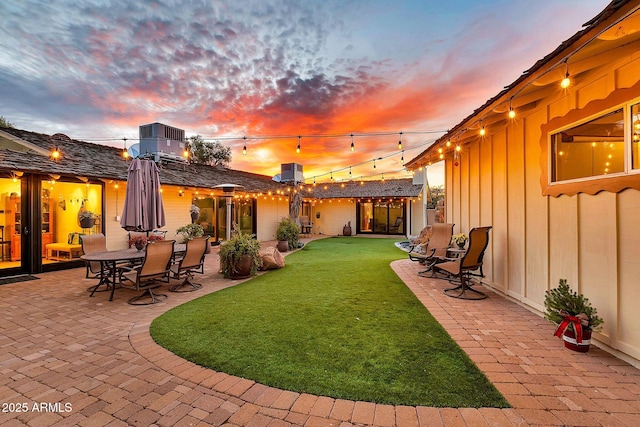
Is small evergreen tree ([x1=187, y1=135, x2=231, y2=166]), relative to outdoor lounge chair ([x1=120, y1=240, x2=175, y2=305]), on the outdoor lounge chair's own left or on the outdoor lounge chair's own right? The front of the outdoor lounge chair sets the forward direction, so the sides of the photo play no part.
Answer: on the outdoor lounge chair's own right

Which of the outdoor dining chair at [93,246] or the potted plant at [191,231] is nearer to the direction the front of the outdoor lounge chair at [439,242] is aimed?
the outdoor dining chair

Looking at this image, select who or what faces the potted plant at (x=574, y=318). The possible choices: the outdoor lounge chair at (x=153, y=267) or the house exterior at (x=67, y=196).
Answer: the house exterior

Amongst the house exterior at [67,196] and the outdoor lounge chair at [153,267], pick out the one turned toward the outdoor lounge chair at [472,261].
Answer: the house exterior

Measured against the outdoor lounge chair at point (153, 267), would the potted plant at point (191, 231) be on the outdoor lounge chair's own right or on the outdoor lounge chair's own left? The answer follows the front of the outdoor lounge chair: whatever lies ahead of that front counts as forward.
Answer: on the outdoor lounge chair's own right

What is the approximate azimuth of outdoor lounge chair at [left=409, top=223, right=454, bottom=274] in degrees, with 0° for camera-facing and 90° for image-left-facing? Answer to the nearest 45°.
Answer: approximately 45°

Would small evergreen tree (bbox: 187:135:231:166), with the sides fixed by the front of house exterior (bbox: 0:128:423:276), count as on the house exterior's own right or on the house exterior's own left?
on the house exterior's own left

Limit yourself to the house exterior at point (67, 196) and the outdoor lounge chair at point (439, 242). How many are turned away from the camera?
0

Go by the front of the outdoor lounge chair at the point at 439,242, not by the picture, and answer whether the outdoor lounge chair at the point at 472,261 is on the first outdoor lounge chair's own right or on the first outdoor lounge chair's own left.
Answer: on the first outdoor lounge chair's own left

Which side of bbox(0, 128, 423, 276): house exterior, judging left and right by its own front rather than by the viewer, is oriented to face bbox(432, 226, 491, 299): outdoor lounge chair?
front

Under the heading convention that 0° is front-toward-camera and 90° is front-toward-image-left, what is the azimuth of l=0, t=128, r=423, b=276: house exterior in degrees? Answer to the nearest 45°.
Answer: approximately 315°

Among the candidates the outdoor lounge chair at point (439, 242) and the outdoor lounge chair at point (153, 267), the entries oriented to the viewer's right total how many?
0

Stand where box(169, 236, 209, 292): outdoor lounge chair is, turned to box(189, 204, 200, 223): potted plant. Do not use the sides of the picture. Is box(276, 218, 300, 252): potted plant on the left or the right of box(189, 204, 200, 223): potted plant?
right

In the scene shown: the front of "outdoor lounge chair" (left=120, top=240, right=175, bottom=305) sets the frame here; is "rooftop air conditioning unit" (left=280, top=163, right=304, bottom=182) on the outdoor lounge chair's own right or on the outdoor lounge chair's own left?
on the outdoor lounge chair's own right
